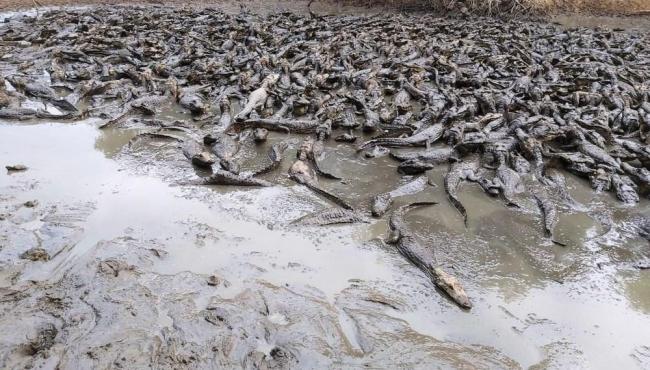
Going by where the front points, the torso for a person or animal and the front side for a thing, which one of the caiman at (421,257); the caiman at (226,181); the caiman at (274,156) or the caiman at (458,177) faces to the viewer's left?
the caiman at (226,181)

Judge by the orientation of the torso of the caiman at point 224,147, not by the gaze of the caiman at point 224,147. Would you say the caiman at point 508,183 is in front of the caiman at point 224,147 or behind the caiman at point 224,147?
in front

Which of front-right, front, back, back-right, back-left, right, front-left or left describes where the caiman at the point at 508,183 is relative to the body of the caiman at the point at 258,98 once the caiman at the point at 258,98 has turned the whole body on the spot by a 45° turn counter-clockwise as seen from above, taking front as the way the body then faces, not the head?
back-right

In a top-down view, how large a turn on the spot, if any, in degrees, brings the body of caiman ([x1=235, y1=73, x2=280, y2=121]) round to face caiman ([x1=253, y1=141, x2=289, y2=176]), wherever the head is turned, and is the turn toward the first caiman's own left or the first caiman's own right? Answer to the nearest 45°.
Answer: approximately 135° to the first caiman's own right

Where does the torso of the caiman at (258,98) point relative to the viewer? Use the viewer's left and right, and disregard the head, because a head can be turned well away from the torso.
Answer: facing away from the viewer and to the right of the viewer

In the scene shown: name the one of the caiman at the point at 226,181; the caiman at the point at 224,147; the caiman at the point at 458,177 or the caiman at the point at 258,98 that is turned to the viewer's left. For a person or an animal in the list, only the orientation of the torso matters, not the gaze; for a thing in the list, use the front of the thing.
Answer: the caiman at the point at 226,181

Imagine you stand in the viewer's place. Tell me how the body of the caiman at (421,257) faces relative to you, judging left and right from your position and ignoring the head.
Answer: facing the viewer and to the right of the viewer

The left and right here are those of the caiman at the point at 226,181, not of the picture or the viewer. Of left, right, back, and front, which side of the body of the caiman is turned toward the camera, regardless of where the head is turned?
left
